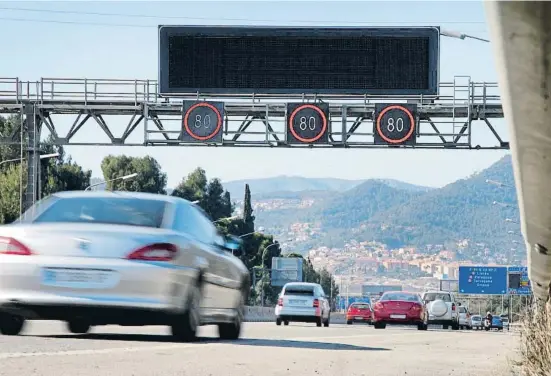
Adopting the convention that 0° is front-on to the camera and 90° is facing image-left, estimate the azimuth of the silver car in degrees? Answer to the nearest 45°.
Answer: approximately 180°

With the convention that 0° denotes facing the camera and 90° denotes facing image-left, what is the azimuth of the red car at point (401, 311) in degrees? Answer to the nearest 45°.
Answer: approximately 180°

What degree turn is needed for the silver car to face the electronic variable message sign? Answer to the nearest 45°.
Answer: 0° — it already faces it

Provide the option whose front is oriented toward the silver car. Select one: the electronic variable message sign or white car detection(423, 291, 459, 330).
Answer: the electronic variable message sign

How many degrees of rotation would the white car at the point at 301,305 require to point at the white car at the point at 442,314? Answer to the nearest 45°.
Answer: approximately 45° to its right

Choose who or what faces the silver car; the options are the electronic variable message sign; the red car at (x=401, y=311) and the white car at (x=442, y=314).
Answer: the electronic variable message sign

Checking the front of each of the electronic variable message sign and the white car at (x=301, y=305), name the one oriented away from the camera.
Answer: the white car

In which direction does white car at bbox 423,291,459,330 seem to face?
away from the camera

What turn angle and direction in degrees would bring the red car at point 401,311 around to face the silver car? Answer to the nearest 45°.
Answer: approximately 180°

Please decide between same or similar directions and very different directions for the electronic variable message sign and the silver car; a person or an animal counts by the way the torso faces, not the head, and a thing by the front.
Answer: very different directions

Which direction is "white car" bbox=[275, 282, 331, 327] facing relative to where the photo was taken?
away from the camera
